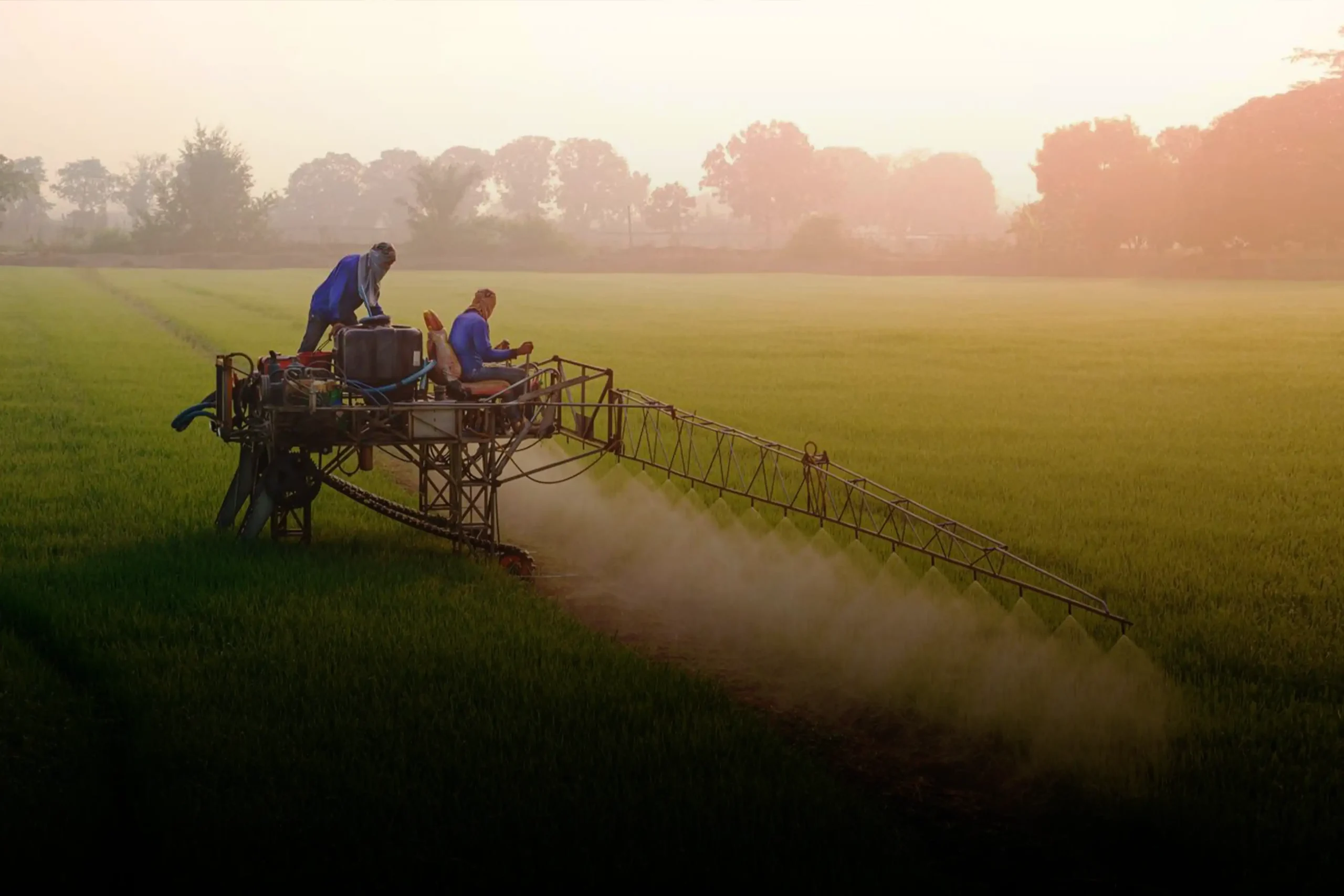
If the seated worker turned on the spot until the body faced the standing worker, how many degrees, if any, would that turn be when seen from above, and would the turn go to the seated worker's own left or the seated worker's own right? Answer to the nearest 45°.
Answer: approximately 180°

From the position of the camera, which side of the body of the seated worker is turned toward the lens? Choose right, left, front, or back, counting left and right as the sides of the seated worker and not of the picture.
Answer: right

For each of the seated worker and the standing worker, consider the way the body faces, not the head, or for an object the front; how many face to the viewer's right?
2

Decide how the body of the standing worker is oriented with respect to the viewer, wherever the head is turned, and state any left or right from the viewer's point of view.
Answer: facing to the right of the viewer

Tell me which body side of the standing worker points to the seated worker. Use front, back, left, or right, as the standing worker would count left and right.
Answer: front
